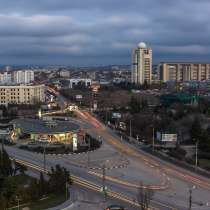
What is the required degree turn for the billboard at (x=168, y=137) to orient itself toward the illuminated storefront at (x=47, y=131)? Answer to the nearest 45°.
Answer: approximately 90° to its right

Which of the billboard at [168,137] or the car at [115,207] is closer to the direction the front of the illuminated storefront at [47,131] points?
the car

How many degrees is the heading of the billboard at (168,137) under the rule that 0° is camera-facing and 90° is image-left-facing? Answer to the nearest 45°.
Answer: approximately 0°

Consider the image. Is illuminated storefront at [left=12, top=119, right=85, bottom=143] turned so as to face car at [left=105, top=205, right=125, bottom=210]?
yes

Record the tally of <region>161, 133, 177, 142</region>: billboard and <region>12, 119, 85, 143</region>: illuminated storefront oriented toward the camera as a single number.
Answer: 2

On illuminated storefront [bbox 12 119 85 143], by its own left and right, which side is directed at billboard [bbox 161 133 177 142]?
left

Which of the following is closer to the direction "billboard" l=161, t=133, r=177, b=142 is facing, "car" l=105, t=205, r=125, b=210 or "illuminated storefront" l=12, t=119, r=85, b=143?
the car

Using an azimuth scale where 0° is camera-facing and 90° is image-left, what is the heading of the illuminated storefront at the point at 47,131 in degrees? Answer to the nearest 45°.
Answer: approximately 0°

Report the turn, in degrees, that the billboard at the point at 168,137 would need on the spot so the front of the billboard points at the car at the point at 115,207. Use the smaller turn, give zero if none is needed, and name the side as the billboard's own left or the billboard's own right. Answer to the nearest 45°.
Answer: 0° — it already faces it
